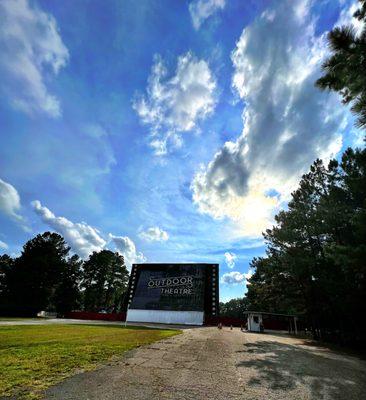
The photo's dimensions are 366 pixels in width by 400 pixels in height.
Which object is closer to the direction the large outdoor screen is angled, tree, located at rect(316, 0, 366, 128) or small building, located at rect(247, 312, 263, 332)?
the tree

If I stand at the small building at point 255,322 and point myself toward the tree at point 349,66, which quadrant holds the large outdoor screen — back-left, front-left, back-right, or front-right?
back-right

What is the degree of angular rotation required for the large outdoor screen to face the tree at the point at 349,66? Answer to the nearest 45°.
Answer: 0° — it already faces it

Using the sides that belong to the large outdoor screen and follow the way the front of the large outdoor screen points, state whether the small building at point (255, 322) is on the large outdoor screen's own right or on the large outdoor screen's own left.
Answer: on the large outdoor screen's own left

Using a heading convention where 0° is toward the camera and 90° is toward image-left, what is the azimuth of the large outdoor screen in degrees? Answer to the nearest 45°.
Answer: approximately 0°
